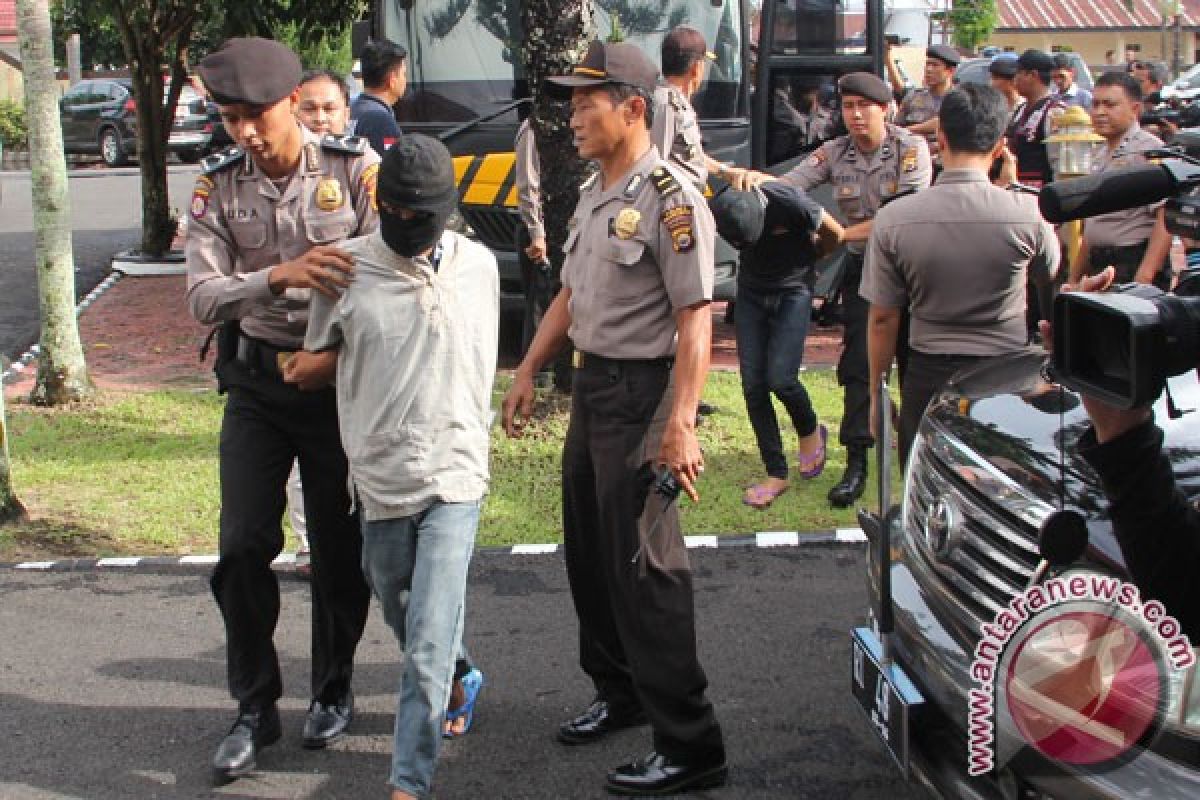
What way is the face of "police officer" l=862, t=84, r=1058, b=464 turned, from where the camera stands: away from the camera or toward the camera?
away from the camera

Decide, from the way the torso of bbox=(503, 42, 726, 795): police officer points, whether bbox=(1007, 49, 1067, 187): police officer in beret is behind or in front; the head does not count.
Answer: behind

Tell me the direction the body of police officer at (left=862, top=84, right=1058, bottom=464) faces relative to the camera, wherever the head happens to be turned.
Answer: away from the camera

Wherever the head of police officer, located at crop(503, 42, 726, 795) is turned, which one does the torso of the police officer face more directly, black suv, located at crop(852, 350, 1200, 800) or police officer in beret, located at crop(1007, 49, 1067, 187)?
the black suv

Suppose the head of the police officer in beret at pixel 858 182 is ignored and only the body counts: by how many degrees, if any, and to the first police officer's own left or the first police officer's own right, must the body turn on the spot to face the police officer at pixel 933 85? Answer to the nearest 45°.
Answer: approximately 135° to the first police officer's own right

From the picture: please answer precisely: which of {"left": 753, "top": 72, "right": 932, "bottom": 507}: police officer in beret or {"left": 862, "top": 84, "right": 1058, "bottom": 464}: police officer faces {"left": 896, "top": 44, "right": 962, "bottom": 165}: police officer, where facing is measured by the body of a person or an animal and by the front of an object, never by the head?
{"left": 862, "top": 84, "right": 1058, "bottom": 464}: police officer

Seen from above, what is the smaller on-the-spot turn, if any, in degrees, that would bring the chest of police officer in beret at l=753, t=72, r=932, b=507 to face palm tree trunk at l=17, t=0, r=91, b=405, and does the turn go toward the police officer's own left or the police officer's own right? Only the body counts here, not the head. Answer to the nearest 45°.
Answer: approximately 45° to the police officer's own right

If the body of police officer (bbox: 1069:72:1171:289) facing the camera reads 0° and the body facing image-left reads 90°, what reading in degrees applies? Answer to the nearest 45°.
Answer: approximately 45°

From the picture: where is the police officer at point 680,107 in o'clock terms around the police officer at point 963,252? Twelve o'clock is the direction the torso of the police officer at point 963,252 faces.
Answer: the police officer at point 680,107 is roughly at 11 o'clock from the police officer at point 963,252.

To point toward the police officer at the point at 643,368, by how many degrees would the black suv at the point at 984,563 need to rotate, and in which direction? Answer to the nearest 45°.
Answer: approximately 90° to its right

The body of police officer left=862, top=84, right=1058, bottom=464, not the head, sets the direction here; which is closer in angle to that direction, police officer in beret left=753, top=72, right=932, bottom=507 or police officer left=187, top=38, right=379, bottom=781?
the police officer in beret
